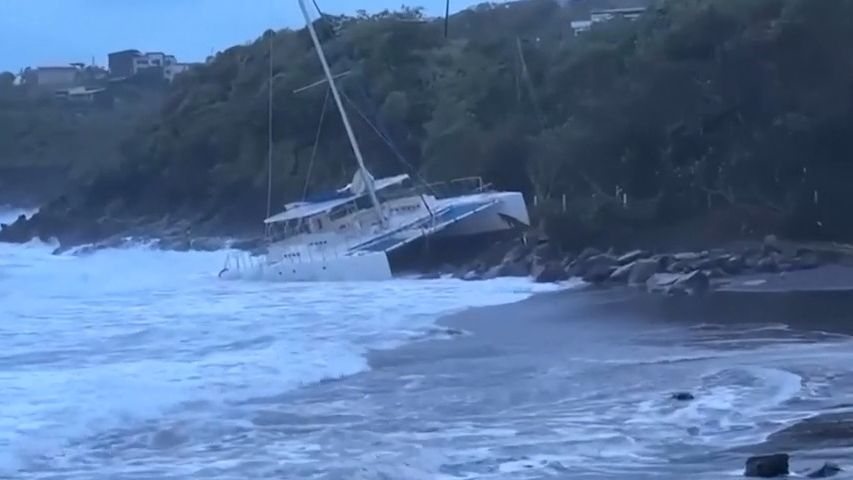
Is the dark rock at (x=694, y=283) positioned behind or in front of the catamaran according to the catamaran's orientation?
in front

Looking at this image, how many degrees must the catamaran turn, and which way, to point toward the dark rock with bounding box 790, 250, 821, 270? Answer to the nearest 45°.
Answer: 0° — it already faces it

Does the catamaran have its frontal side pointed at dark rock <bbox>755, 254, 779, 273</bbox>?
yes

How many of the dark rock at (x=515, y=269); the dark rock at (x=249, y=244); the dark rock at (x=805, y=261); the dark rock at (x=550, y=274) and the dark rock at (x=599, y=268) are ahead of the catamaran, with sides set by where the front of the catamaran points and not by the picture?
4

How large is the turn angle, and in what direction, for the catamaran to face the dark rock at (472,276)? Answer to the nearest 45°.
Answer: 0° — it already faces it

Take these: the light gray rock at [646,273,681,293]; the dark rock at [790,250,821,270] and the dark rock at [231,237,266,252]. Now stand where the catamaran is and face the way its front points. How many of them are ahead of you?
2

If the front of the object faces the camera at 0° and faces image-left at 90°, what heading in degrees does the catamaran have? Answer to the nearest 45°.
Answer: approximately 315°

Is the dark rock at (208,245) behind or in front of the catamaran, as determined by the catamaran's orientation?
behind

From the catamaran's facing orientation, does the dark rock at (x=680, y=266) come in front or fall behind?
in front

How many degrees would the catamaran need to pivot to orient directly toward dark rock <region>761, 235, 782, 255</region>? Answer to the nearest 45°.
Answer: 0° — it already faces it
